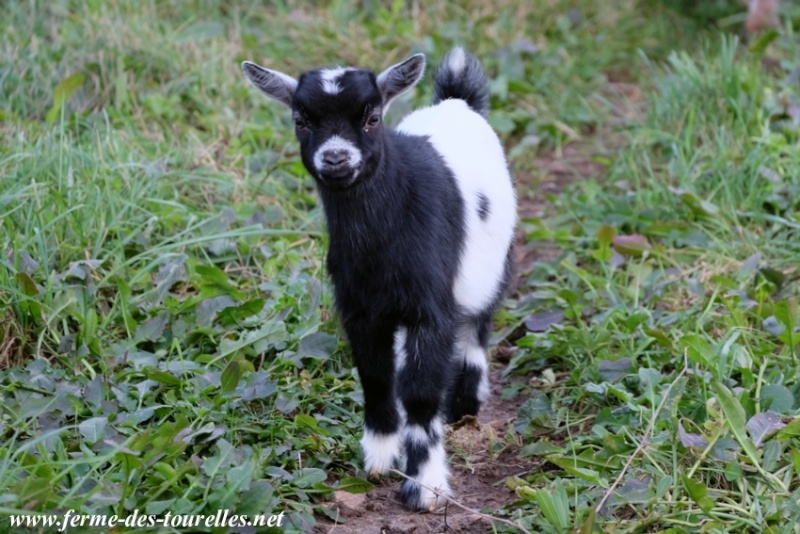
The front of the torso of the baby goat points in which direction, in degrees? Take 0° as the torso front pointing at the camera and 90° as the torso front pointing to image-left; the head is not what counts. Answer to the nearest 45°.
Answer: approximately 45°
